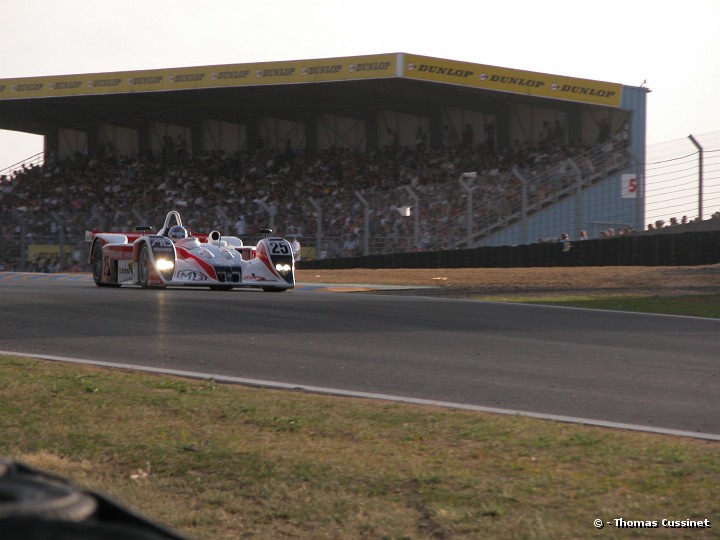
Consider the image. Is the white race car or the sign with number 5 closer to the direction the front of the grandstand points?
the white race car

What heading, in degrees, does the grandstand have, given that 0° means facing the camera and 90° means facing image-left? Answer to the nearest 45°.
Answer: approximately 45°
